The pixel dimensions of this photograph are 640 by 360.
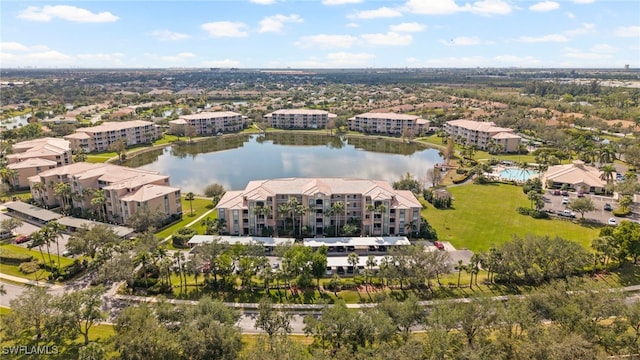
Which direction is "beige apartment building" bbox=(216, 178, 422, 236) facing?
toward the camera

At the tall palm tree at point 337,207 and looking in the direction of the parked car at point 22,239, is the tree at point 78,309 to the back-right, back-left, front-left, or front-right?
front-left

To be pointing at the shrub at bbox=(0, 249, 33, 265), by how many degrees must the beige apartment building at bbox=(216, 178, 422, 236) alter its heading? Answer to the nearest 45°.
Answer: approximately 90° to its right

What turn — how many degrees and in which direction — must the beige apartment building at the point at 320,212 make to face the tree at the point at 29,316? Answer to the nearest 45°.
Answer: approximately 45° to its right

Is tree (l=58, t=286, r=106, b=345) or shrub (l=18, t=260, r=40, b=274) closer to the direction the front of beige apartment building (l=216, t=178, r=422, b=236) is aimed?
the tree

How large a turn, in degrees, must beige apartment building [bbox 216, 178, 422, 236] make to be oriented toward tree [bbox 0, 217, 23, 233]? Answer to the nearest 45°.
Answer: approximately 90° to its right

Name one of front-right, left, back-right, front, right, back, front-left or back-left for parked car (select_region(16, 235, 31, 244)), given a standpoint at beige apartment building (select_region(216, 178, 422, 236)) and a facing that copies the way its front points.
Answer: right

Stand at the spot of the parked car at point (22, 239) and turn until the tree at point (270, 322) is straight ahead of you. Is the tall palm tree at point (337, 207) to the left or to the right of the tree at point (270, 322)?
left

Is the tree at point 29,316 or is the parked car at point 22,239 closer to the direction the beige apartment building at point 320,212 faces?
the tree

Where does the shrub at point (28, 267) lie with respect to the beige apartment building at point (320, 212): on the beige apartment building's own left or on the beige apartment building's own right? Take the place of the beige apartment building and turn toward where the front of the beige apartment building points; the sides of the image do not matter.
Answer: on the beige apartment building's own right

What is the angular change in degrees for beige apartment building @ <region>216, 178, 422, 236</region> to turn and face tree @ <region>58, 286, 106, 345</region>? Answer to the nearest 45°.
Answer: approximately 45° to its right

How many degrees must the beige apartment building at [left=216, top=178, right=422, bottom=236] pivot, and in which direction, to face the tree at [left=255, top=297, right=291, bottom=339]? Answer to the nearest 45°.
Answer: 0° — it already faces it

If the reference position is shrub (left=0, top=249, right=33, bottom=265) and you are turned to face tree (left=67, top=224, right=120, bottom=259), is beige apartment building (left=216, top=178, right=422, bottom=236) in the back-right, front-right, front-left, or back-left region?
front-left
